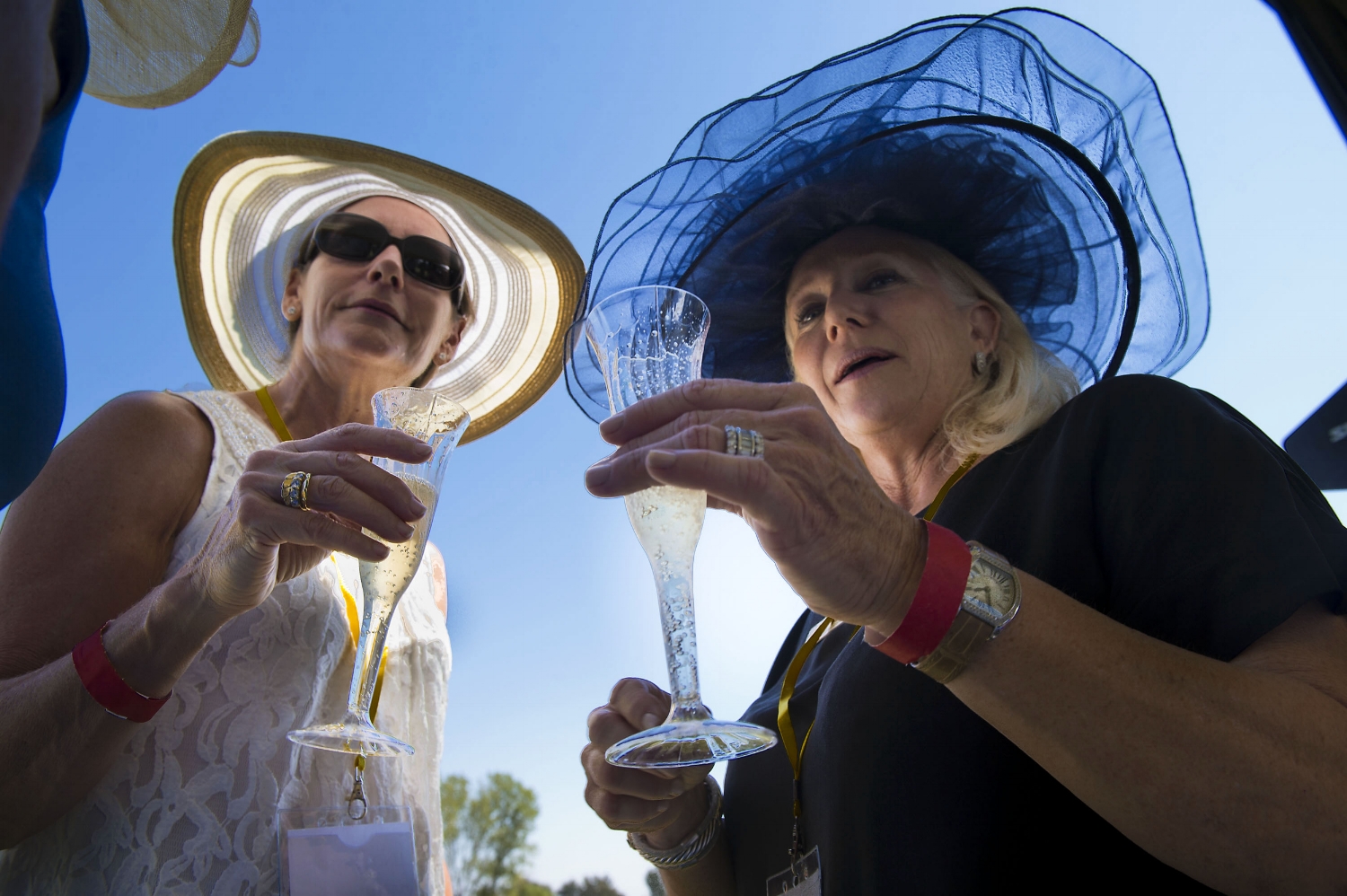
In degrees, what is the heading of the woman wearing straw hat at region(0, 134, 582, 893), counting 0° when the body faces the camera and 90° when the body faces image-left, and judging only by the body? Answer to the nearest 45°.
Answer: approximately 315°

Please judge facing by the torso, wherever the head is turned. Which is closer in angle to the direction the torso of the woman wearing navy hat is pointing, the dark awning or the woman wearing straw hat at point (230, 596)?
the woman wearing straw hat

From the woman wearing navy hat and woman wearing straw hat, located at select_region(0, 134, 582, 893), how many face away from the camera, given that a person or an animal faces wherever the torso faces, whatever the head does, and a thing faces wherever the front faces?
0

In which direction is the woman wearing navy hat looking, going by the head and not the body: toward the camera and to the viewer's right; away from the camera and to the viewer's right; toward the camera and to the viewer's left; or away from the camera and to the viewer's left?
toward the camera and to the viewer's left

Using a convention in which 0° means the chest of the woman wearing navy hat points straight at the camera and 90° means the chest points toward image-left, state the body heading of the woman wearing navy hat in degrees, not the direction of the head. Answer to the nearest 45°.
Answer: approximately 45°

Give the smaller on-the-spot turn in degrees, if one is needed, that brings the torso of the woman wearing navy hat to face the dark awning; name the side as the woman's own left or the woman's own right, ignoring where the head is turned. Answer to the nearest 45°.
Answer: approximately 180°

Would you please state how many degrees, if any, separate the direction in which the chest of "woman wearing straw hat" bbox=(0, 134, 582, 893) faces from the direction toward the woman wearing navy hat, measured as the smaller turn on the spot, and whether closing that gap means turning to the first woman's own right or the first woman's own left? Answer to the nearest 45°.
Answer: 0° — they already face them

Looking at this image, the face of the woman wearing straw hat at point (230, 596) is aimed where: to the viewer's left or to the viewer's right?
to the viewer's right
